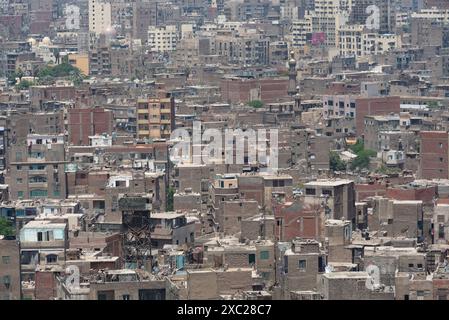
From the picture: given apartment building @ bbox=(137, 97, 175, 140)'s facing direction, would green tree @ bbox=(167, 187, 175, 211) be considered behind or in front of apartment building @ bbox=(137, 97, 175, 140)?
in front

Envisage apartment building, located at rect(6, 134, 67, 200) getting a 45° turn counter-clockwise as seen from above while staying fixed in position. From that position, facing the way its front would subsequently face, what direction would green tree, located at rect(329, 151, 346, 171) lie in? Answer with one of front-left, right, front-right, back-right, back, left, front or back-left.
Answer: left

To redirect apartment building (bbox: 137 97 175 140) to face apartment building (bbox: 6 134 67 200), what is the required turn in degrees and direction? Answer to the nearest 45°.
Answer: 0° — it already faces it

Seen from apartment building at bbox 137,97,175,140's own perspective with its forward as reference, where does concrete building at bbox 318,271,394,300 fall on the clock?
The concrete building is roughly at 12 o'clock from the apartment building.

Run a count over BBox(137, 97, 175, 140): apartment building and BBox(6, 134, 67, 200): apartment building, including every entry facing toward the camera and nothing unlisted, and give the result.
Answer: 2

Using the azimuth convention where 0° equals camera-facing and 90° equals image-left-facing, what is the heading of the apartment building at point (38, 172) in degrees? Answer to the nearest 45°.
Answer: approximately 0°

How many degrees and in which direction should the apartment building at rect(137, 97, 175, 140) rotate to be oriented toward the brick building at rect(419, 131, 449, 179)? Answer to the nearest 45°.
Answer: approximately 45° to its left

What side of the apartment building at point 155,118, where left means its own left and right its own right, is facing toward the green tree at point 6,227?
front

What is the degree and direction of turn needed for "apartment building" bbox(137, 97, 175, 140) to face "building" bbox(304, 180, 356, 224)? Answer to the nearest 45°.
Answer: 0° — it already faces it

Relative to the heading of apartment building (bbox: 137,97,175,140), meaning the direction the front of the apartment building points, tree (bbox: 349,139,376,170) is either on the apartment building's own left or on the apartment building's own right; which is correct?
on the apartment building's own left

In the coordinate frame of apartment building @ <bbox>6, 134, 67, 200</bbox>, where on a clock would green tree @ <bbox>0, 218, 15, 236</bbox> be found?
The green tree is roughly at 12 o'clock from the apartment building.

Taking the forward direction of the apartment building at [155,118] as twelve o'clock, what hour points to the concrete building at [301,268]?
The concrete building is roughly at 12 o'clock from the apartment building.

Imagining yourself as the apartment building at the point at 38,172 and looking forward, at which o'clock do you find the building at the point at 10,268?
The building is roughly at 12 o'clock from the apartment building.
